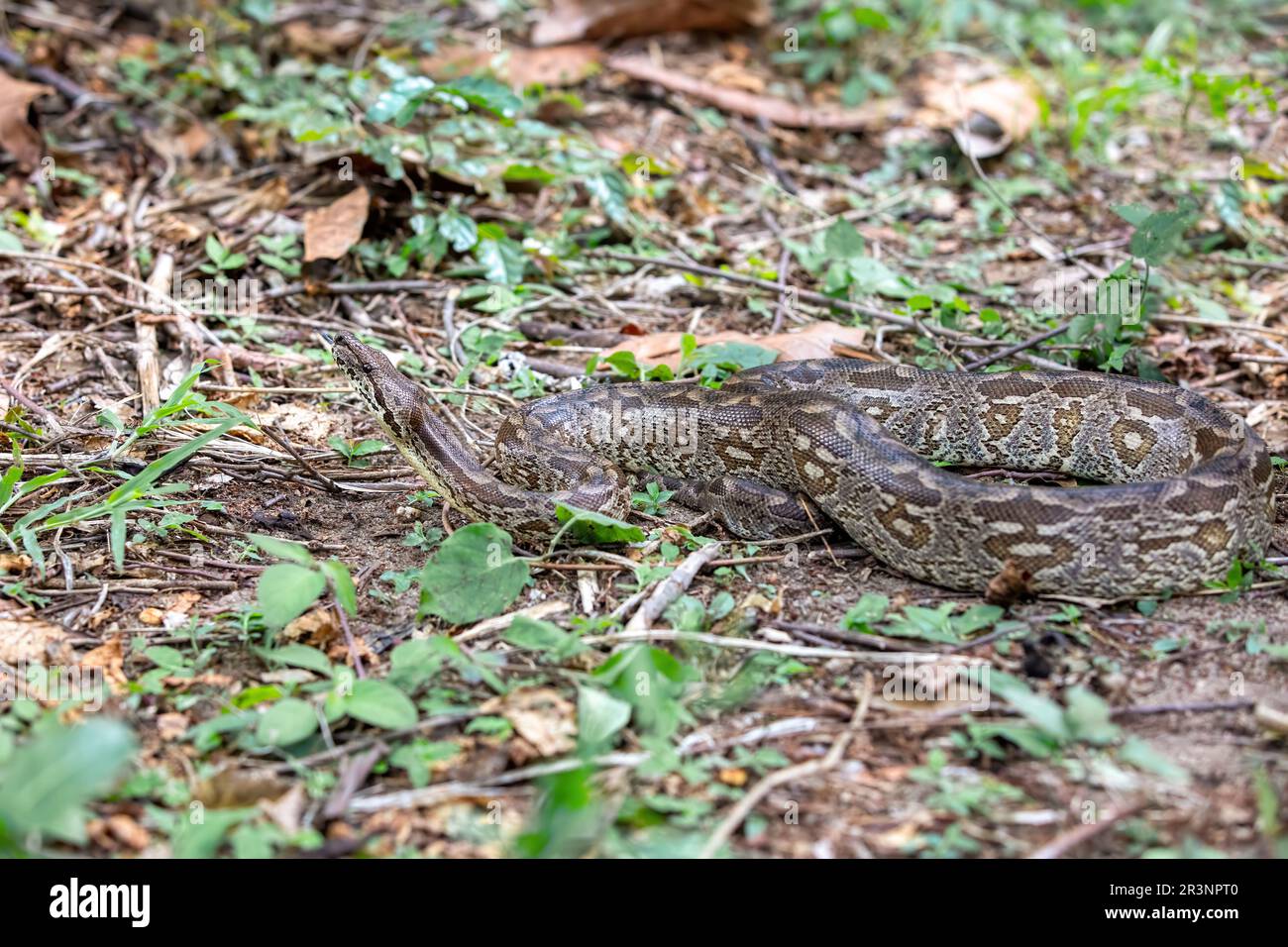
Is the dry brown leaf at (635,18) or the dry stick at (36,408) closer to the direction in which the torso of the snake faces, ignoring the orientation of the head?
the dry stick

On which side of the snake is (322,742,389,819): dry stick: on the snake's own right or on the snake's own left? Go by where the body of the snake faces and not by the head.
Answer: on the snake's own left

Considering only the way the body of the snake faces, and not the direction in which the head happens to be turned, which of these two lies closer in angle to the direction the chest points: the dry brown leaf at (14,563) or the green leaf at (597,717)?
the dry brown leaf

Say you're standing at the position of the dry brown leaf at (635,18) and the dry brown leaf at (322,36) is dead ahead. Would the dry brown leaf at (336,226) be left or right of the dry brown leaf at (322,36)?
left

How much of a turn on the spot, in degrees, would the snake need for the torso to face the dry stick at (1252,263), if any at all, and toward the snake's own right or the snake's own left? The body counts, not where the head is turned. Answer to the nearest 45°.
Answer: approximately 135° to the snake's own right

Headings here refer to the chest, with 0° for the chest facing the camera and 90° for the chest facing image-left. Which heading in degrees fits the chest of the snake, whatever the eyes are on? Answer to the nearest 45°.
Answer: approximately 90°

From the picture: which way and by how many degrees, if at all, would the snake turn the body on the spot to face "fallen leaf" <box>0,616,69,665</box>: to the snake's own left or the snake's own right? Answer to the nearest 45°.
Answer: approximately 45° to the snake's own left

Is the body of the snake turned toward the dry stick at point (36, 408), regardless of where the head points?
yes

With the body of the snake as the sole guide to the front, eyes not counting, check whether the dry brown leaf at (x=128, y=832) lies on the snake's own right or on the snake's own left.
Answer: on the snake's own left

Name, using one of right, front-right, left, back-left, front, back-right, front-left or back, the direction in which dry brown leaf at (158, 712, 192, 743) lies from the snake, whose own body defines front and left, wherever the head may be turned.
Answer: front-left

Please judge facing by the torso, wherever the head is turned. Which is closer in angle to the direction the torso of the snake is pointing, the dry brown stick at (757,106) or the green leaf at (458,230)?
the green leaf
